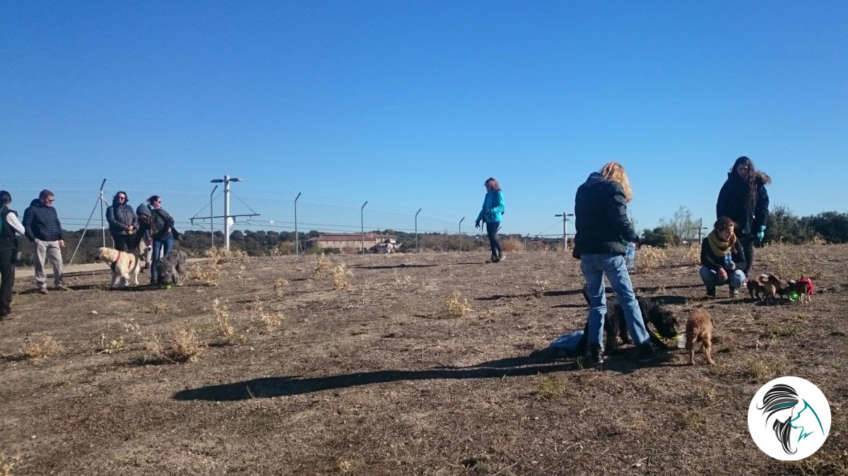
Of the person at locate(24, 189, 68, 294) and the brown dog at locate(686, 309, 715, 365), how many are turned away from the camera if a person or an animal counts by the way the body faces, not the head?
1

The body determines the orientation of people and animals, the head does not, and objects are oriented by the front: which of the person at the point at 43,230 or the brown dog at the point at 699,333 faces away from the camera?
the brown dog

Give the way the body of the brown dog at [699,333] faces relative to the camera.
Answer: away from the camera

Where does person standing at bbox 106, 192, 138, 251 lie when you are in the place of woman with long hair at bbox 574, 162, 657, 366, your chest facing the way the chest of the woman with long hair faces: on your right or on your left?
on your left

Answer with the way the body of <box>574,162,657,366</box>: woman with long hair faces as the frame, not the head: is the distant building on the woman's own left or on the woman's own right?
on the woman's own left

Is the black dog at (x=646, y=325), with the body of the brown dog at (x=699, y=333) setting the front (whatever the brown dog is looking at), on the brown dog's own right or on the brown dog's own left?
on the brown dog's own left

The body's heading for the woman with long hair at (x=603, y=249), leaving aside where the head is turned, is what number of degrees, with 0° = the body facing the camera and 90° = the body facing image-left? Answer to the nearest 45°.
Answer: approximately 225°

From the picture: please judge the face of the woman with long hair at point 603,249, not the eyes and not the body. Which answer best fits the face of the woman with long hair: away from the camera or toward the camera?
away from the camera

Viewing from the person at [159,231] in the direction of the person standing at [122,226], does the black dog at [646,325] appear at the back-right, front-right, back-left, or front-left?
back-left

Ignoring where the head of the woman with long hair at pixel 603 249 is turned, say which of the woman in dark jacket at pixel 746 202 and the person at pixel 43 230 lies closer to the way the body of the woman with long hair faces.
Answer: the woman in dark jacket

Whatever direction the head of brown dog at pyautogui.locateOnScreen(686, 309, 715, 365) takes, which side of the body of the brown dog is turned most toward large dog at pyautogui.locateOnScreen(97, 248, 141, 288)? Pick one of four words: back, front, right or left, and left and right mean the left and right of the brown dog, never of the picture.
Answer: left
